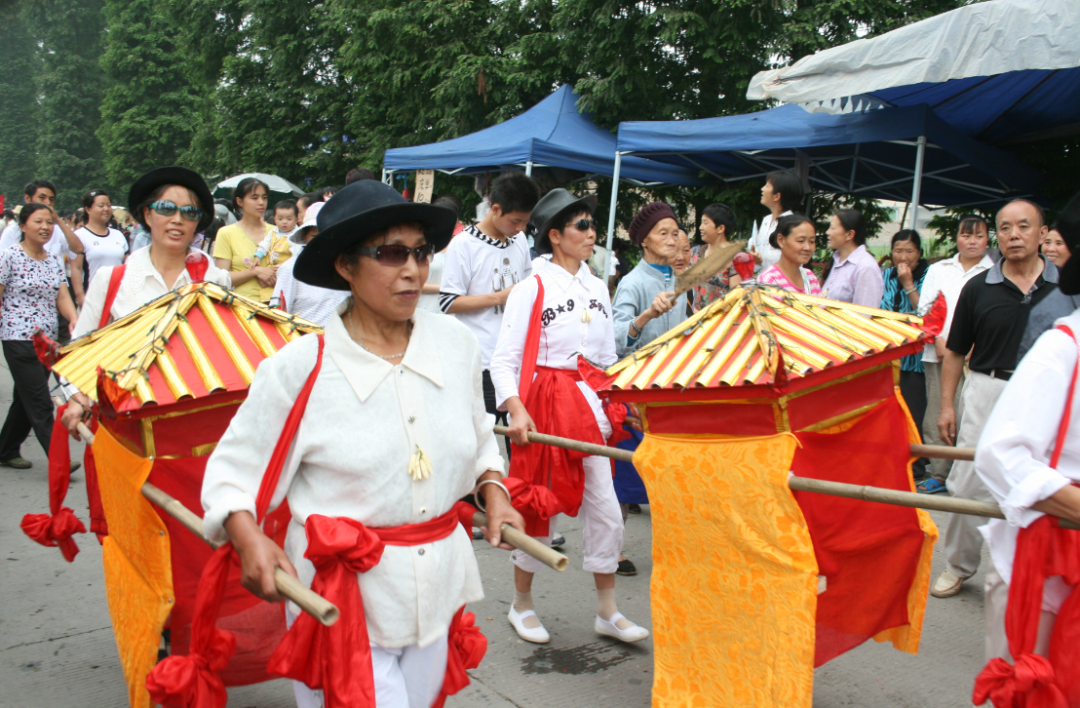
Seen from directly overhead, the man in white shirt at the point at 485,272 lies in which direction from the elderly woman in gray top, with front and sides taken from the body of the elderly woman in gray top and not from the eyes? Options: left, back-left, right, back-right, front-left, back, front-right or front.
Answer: back-right

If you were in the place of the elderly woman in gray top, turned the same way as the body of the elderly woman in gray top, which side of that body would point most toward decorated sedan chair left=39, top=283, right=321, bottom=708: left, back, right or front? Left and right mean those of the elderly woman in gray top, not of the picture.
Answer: right

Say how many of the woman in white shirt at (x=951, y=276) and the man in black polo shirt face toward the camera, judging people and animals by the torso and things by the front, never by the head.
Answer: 2

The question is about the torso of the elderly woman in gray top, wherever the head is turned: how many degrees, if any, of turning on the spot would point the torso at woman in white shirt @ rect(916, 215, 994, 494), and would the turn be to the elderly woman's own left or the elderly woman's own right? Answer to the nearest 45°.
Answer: approximately 90° to the elderly woman's own left

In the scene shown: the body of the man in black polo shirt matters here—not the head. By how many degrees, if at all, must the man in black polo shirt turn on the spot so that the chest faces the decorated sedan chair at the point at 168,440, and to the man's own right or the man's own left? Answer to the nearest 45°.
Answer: approximately 45° to the man's own right

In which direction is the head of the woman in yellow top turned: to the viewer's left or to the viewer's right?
to the viewer's right
